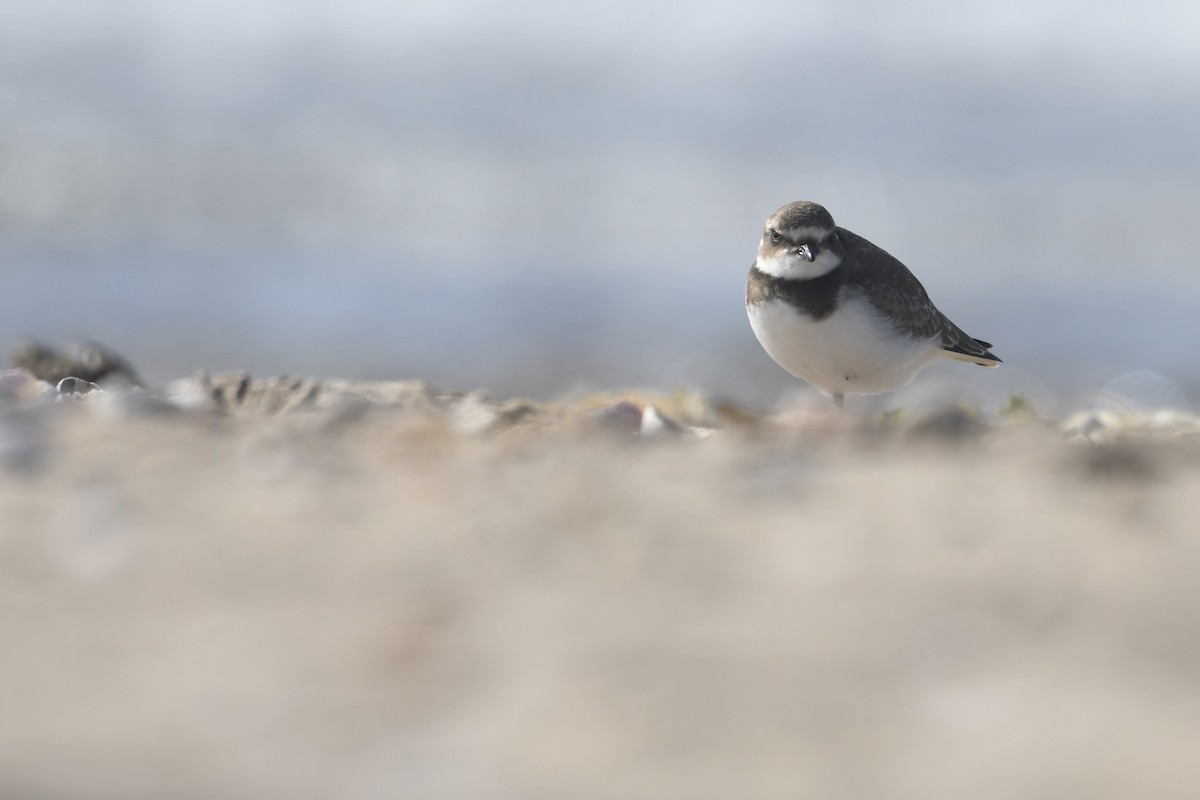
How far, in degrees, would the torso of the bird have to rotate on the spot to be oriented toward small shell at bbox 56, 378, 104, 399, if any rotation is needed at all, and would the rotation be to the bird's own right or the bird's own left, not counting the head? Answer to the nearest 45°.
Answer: approximately 45° to the bird's own right

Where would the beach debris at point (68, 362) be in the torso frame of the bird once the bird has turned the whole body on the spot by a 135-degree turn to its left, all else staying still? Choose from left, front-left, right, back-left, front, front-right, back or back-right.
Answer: back
